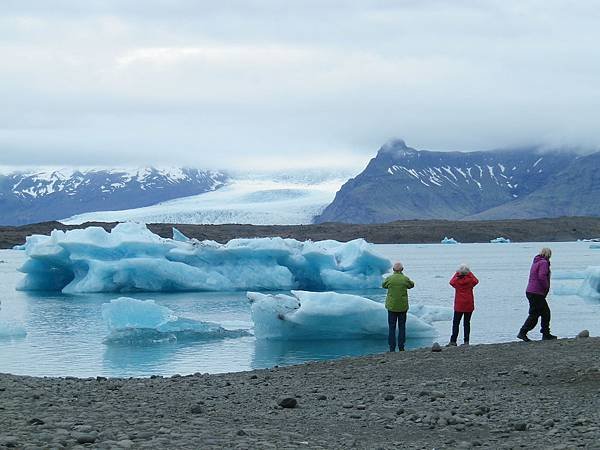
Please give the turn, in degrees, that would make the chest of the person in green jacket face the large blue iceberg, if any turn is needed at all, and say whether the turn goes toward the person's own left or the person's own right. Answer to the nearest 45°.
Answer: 0° — they already face it

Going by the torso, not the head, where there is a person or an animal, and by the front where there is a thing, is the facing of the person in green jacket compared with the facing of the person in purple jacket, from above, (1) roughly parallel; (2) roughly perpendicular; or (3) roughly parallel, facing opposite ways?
roughly perpendicular

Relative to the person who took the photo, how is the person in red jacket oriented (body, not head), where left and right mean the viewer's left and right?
facing away from the viewer

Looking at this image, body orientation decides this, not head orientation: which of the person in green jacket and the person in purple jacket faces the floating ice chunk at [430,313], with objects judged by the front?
the person in green jacket

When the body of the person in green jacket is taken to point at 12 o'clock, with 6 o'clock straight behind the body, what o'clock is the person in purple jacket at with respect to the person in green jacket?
The person in purple jacket is roughly at 3 o'clock from the person in green jacket.

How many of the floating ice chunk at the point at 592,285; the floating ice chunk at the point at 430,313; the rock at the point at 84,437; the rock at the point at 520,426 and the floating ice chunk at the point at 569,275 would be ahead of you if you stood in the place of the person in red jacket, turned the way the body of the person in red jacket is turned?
3

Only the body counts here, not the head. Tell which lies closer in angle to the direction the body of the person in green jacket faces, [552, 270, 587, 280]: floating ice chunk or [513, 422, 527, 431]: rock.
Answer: the floating ice chunk

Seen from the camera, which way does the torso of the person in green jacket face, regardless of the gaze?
away from the camera

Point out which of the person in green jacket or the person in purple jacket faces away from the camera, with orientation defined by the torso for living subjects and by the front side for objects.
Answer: the person in green jacket
